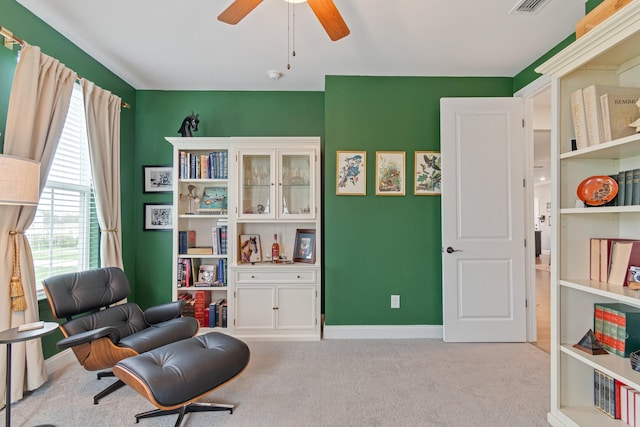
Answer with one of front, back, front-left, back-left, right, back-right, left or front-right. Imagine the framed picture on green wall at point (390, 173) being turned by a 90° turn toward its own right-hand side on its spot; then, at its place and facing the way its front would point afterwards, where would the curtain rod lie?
front-left

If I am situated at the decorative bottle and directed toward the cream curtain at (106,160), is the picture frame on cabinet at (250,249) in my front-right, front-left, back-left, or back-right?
front-right

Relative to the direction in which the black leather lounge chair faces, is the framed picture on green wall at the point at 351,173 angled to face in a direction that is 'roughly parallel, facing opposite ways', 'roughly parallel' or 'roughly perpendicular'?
roughly perpendicular

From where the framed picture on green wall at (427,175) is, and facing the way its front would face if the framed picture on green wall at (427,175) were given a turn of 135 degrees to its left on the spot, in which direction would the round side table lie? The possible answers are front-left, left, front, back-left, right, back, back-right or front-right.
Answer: back

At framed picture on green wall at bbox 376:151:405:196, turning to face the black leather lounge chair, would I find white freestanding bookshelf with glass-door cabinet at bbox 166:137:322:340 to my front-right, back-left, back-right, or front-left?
front-right

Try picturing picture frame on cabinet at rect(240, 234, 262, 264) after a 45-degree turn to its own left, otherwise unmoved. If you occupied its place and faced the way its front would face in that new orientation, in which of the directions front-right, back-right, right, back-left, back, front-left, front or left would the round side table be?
right

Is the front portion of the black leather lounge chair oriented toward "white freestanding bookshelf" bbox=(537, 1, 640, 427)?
yes

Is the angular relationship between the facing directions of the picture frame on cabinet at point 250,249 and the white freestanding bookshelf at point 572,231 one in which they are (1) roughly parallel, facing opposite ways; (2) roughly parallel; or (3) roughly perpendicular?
roughly perpendicular

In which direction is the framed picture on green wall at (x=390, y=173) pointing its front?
toward the camera

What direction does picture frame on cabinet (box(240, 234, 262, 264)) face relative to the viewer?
toward the camera

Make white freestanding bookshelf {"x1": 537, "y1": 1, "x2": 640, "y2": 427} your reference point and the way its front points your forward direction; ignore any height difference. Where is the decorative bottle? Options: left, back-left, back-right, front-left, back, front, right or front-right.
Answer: front-right
